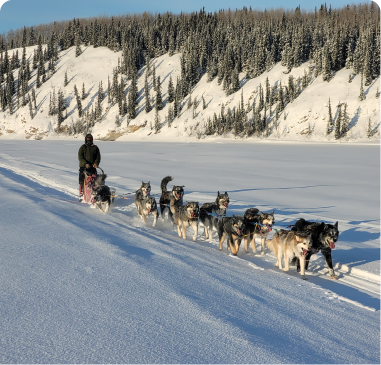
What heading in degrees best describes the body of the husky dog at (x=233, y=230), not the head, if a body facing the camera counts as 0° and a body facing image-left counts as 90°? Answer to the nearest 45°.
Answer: approximately 315°

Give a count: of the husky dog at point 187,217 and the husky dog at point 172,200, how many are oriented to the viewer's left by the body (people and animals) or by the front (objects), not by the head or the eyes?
0

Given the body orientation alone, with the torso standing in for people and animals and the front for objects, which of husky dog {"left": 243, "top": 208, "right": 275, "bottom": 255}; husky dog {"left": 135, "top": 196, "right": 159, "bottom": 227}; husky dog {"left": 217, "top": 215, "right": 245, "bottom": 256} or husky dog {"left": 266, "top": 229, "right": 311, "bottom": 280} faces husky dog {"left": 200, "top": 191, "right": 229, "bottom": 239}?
husky dog {"left": 135, "top": 196, "right": 159, "bottom": 227}

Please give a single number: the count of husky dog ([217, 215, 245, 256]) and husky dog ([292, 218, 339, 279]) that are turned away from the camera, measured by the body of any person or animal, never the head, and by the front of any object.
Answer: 0

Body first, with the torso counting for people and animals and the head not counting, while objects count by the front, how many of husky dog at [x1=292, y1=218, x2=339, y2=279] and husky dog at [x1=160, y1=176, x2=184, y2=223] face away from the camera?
0

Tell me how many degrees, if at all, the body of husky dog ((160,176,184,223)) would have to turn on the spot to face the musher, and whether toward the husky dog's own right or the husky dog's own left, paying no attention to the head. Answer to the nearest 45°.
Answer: approximately 180°

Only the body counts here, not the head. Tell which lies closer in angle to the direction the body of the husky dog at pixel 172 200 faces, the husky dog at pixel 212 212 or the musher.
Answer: the husky dog

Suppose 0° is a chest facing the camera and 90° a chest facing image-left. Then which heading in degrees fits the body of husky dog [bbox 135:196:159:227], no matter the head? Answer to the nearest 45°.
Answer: approximately 315°

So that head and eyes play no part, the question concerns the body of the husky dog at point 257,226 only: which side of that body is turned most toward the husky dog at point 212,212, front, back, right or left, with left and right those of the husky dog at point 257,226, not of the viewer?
back

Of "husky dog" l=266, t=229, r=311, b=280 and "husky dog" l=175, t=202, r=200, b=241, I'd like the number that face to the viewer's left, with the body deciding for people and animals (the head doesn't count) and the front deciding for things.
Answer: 0

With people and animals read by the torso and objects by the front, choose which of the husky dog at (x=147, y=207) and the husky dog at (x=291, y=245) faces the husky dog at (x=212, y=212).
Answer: the husky dog at (x=147, y=207)
